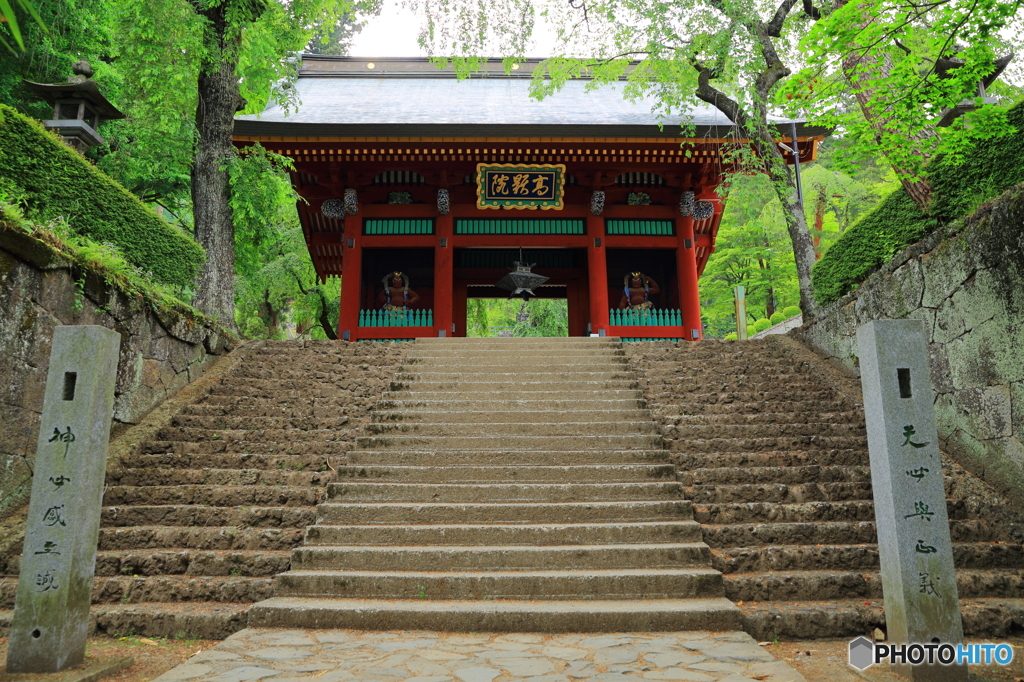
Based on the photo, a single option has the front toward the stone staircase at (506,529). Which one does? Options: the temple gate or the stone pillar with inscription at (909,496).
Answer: the temple gate

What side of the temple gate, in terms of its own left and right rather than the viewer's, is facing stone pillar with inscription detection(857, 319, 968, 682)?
front

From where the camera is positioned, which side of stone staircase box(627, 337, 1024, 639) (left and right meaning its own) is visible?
front

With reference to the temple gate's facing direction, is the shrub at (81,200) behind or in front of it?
in front

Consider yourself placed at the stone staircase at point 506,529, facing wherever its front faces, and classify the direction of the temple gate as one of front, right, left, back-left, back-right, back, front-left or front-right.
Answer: back

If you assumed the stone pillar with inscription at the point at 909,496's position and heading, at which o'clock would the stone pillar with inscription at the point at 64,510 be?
the stone pillar with inscription at the point at 64,510 is roughly at 2 o'clock from the stone pillar with inscription at the point at 909,496.

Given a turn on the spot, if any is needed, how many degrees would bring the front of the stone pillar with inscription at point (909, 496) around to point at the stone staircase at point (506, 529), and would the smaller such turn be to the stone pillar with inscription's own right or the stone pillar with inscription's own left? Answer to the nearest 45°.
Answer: approximately 90° to the stone pillar with inscription's own right

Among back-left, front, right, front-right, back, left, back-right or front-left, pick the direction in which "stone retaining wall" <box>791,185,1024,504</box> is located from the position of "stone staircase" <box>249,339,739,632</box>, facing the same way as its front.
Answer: left

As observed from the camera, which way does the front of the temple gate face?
facing the viewer

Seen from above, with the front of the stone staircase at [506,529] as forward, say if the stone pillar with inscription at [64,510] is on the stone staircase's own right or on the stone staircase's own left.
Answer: on the stone staircase's own right

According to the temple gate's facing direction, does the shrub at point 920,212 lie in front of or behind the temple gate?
in front

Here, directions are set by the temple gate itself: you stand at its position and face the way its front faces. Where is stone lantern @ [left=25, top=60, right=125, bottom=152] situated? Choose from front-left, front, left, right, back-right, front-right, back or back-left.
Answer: front-right

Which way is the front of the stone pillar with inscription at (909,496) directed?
toward the camera

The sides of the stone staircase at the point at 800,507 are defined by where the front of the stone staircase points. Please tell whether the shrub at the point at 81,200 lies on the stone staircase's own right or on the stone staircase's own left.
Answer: on the stone staircase's own right

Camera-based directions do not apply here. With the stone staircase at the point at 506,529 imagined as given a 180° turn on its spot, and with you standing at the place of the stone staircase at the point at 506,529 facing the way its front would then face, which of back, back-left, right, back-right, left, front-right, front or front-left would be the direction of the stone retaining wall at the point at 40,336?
left
